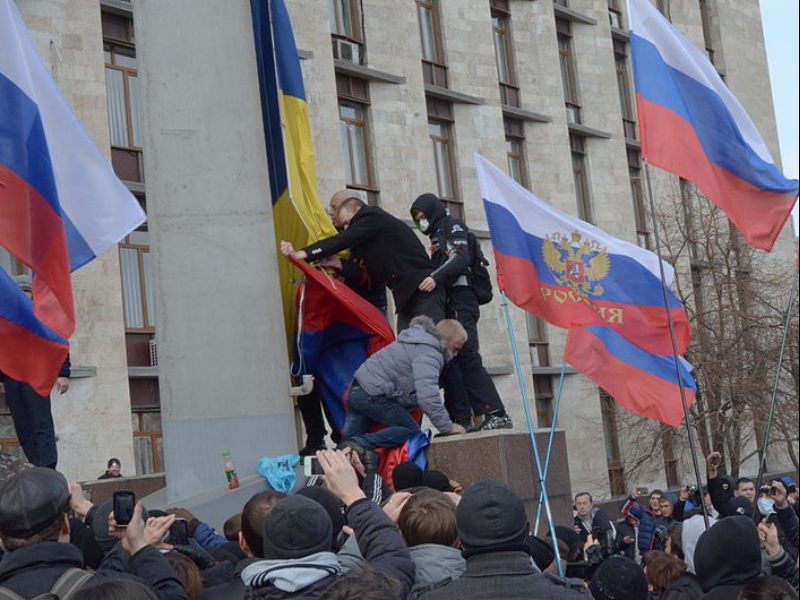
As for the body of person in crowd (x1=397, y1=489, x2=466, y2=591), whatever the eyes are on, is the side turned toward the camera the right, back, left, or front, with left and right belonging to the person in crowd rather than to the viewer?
back

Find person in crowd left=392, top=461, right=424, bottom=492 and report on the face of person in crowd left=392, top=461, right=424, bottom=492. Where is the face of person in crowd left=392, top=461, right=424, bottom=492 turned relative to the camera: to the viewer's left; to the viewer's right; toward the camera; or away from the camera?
away from the camera

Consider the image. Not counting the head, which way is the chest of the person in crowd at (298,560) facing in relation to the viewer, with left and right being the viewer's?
facing away from the viewer

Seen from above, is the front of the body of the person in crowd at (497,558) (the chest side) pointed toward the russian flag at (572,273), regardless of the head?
yes

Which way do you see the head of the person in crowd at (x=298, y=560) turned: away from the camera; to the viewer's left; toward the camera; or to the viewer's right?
away from the camera

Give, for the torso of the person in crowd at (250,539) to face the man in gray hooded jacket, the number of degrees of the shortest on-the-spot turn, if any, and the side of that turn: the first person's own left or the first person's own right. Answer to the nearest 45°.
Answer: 0° — they already face them

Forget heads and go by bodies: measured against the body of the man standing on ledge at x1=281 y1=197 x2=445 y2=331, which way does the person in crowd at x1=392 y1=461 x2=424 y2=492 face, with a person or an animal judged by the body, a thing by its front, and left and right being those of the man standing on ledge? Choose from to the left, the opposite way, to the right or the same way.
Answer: to the right

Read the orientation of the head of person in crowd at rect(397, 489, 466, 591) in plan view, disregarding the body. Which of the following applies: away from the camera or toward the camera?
away from the camera

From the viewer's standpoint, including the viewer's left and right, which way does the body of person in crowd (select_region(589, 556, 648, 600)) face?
facing away from the viewer

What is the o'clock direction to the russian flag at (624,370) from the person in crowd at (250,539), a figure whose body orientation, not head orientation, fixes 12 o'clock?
The russian flag is roughly at 1 o'clock from the person in crowd.

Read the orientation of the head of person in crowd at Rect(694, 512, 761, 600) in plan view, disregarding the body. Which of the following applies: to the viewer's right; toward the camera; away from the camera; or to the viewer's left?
away from the camera
